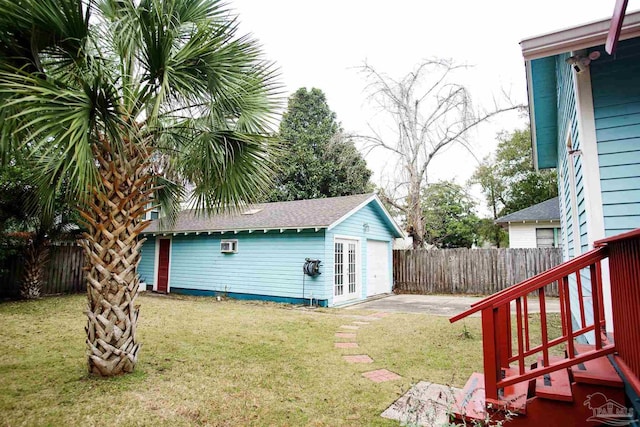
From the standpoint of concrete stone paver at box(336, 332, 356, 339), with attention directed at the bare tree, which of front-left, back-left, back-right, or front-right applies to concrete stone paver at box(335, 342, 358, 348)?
back-right

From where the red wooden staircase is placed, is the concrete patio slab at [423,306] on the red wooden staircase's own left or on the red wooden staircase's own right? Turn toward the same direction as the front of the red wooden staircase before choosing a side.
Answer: on the red wooden staircase's own right

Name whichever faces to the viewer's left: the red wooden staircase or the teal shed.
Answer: the red wooden staircase

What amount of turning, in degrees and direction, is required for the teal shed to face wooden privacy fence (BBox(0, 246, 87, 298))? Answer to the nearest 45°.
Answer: approximately 135° to its right

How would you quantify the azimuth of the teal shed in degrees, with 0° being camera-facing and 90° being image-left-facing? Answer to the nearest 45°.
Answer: approximately 315°

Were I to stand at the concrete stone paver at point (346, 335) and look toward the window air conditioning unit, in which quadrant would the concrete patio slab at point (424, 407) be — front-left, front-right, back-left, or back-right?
back-left

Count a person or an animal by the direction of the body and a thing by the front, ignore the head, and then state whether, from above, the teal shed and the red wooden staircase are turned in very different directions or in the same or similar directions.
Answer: very different directions

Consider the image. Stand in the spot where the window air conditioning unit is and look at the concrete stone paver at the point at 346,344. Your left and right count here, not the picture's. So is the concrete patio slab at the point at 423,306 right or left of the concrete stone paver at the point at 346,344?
left

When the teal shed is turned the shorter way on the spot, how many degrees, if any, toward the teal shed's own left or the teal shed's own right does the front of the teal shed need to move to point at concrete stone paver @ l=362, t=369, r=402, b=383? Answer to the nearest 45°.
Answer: approximately 45° to the teal shed's own right

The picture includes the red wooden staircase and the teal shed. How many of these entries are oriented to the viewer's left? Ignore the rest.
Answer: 1

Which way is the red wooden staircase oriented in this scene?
to the viewer's left
